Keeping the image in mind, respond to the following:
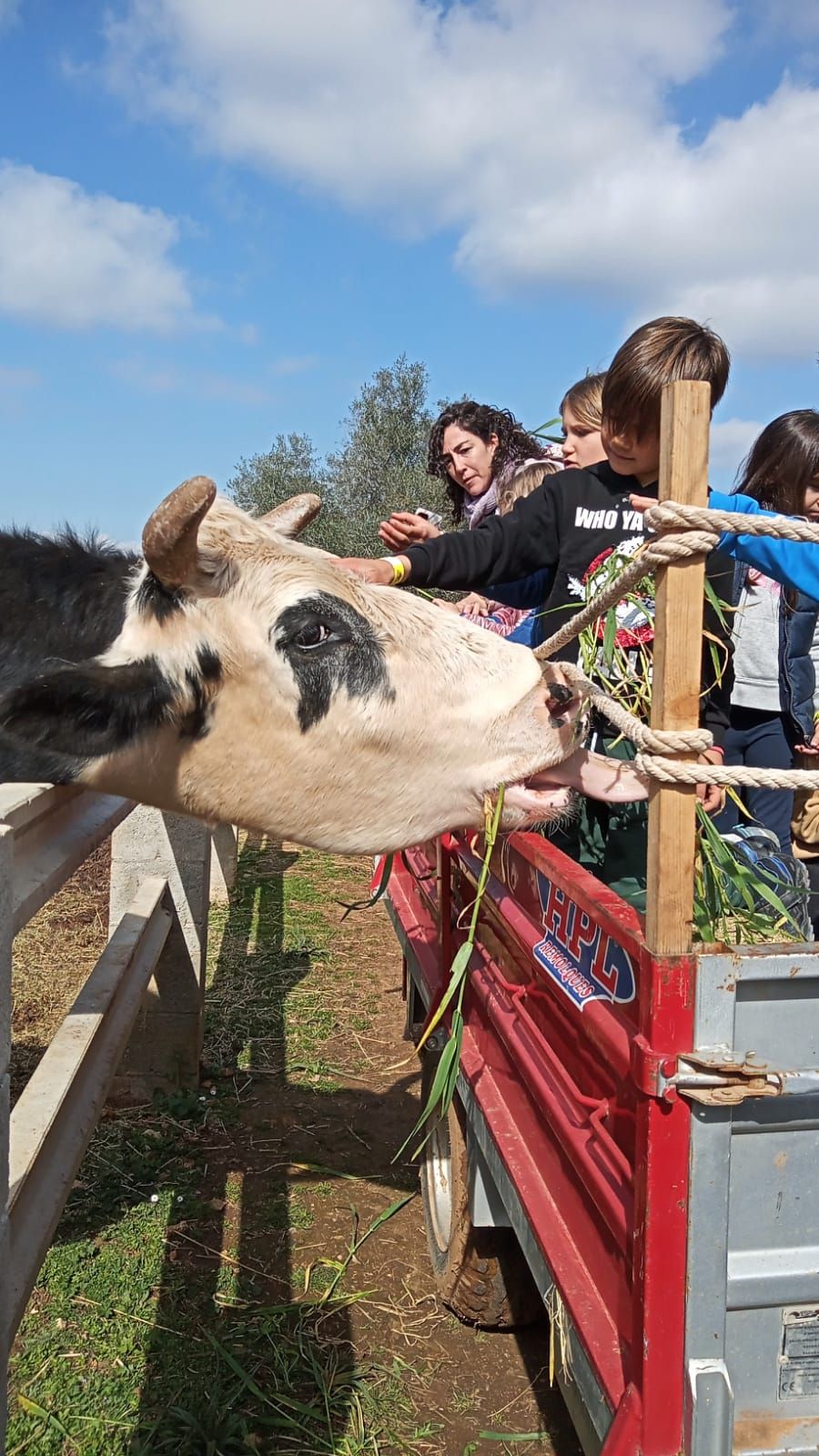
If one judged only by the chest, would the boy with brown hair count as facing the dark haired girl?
no

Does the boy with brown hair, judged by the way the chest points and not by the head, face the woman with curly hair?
no

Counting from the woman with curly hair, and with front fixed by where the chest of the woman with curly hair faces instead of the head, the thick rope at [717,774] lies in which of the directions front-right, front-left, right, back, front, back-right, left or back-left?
front-left

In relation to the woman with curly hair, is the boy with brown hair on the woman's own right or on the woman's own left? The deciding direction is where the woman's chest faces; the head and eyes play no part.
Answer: on the woman's own left

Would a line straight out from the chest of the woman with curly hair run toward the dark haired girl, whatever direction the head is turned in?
no

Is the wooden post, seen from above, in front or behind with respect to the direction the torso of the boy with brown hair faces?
in front

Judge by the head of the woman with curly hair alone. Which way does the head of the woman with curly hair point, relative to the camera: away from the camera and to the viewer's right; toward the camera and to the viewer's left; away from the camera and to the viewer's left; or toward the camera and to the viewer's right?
toward the camera and to the viewer's left

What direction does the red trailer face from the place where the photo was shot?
facing away from the viewer and to the left of the viewer

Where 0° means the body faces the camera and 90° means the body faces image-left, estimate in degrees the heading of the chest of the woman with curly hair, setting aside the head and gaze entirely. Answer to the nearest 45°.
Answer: approximately 45°

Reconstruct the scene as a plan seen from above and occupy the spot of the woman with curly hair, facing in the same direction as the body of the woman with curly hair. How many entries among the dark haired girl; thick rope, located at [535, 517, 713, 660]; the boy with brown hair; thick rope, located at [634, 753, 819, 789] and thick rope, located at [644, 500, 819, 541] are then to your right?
0

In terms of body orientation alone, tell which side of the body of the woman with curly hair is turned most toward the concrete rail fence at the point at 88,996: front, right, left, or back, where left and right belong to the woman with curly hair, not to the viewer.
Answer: front
